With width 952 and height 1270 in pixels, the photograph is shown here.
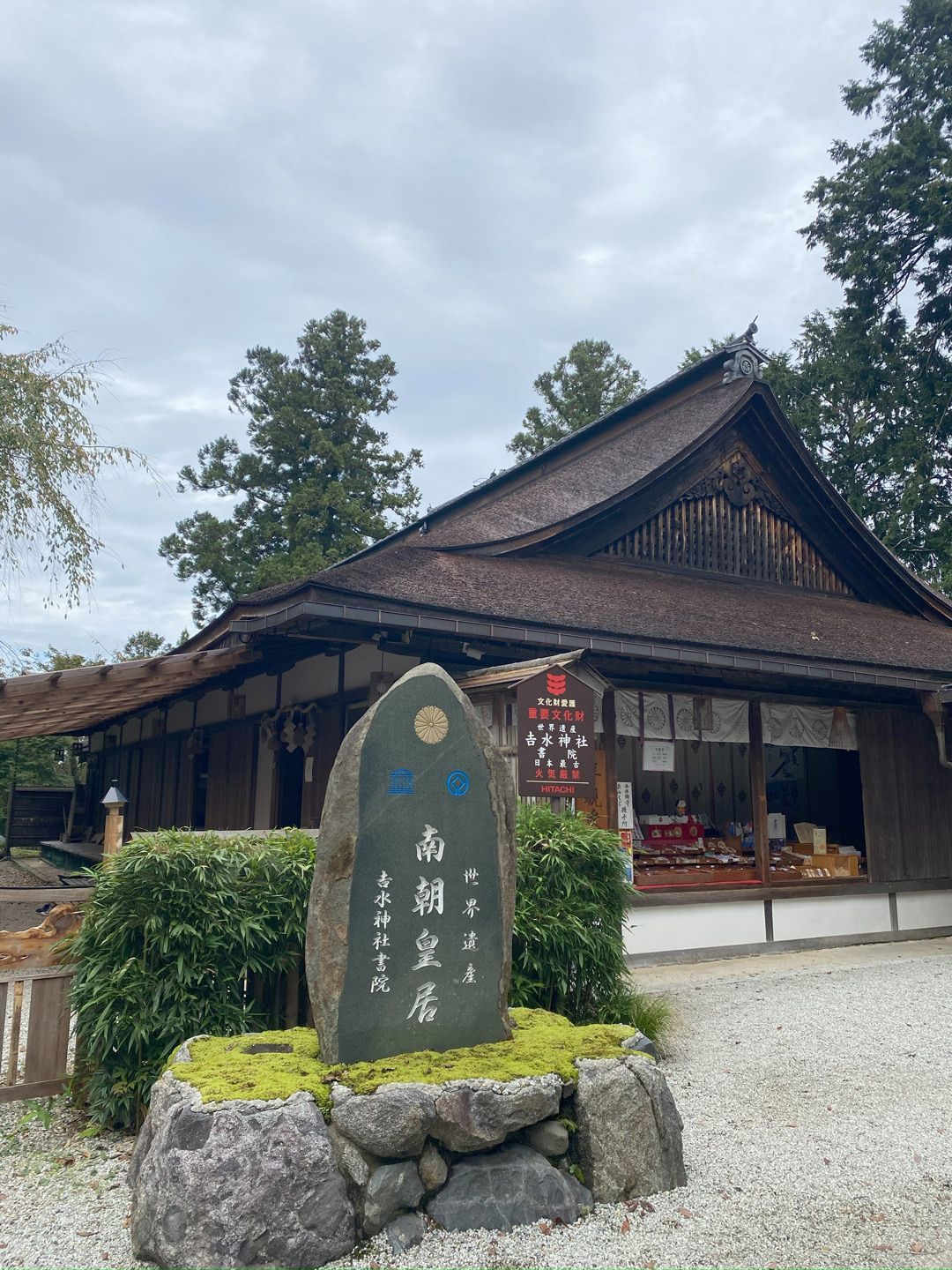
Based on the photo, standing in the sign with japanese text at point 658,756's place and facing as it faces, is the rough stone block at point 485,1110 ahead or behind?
ahead

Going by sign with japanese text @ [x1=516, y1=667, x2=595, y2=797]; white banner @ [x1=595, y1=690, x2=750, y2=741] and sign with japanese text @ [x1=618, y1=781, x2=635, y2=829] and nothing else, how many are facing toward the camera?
3

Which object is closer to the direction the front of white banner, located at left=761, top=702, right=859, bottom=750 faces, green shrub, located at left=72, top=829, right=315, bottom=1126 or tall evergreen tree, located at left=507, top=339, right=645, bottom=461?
the green shrub

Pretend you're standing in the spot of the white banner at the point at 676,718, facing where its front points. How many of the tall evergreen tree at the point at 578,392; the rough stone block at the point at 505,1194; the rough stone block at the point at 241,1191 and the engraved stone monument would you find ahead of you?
3

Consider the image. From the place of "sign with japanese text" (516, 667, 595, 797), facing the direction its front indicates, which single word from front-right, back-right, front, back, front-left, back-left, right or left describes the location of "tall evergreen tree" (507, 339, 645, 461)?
back

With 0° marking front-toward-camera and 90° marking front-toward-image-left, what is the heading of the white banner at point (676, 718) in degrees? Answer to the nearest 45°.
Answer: approximately 0°

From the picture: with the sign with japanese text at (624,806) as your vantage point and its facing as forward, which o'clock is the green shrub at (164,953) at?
The green shrub is roughly at 1 o'clock from the sign with japanese text.
